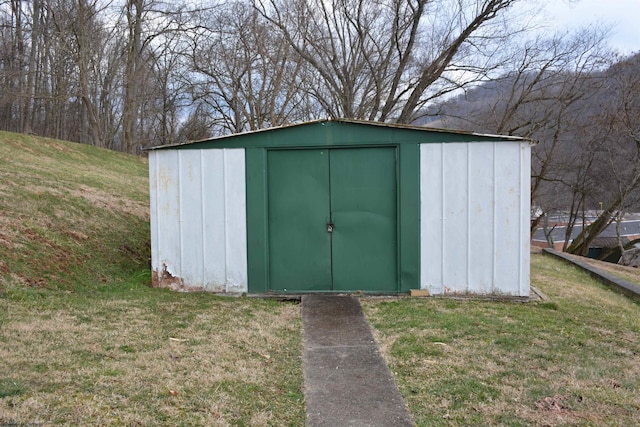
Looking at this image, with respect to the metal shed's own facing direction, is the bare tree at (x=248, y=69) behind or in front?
behind

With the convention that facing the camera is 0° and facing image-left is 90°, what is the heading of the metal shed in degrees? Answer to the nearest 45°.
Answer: approximately 0°

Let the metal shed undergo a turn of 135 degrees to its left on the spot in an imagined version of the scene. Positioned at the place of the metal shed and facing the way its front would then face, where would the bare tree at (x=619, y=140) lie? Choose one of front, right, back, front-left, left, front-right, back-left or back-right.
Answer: front
